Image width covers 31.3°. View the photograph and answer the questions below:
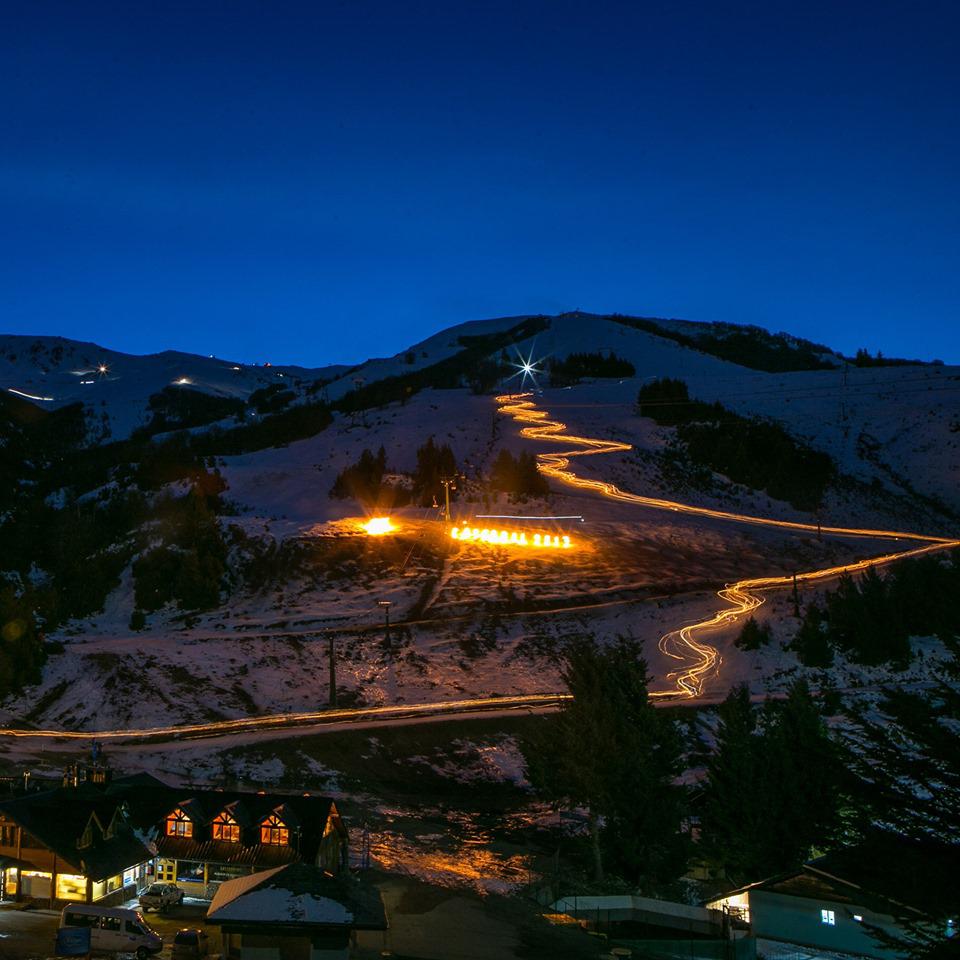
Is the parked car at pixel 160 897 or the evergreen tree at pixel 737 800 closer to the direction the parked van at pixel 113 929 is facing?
the evergreen tree

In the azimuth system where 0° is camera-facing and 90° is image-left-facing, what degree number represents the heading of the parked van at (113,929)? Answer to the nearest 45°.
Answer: approximately 270°

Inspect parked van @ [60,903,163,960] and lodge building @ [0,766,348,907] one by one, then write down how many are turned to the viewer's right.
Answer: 1

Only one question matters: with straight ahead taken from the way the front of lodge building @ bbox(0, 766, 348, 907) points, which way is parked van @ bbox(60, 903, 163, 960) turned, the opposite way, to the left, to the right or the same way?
to the left

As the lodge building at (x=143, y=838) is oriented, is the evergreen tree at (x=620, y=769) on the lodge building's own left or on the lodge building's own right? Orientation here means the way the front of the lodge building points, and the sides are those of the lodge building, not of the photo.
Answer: on the lodge building's own left

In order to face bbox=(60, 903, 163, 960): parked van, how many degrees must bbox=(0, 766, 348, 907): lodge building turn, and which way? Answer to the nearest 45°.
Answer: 0° — it already faces it

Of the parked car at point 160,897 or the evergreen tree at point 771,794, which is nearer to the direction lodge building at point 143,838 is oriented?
the parked car

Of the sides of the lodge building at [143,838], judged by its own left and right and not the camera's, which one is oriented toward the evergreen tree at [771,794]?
left

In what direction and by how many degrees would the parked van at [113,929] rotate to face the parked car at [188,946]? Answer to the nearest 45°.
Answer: approximately 45° to its right

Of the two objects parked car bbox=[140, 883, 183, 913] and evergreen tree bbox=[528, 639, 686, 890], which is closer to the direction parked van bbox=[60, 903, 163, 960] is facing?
the evergreen tree

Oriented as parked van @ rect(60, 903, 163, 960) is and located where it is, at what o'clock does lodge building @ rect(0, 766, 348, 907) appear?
The lodge building is roughly at 9 o'clock from the parked van.
